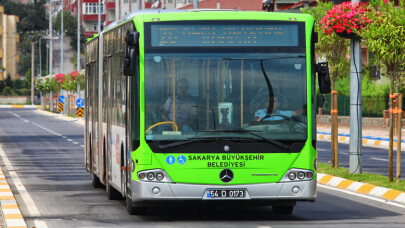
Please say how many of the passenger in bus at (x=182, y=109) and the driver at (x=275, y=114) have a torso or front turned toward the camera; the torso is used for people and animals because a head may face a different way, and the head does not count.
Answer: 2

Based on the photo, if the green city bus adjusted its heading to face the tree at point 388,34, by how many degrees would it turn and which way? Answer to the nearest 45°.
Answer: approximately 135° to its left

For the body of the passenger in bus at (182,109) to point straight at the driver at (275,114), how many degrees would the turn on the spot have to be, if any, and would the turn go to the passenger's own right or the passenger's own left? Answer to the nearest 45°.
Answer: approximately 90° to the passenger's own left

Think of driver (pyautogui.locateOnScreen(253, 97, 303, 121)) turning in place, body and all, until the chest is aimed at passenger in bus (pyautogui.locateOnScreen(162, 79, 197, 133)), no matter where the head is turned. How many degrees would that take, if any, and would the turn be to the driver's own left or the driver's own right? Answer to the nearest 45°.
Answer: approximately 90° to the driver's own right

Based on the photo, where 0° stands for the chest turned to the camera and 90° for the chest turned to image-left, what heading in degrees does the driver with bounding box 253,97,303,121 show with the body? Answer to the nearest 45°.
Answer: approximately 0°

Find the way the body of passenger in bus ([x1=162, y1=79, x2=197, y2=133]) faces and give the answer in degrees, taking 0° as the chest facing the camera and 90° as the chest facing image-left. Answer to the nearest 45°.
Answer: approximately 0°
